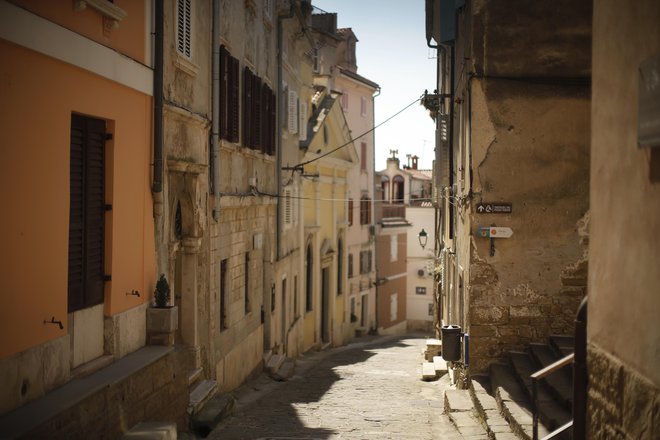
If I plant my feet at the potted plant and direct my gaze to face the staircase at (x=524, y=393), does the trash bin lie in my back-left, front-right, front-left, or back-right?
front-left

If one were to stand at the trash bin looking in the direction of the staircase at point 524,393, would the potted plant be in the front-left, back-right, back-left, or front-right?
front-right

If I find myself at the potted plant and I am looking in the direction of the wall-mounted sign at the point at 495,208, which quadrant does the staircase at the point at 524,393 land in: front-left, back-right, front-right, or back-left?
front-right

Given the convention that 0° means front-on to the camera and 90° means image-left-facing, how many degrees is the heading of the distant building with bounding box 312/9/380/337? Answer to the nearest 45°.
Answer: approximately 315°

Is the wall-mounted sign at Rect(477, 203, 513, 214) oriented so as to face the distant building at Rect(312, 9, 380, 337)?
no

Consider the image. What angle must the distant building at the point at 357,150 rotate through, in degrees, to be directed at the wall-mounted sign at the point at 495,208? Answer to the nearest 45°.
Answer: approximately 45° to its right

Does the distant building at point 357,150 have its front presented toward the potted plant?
no
